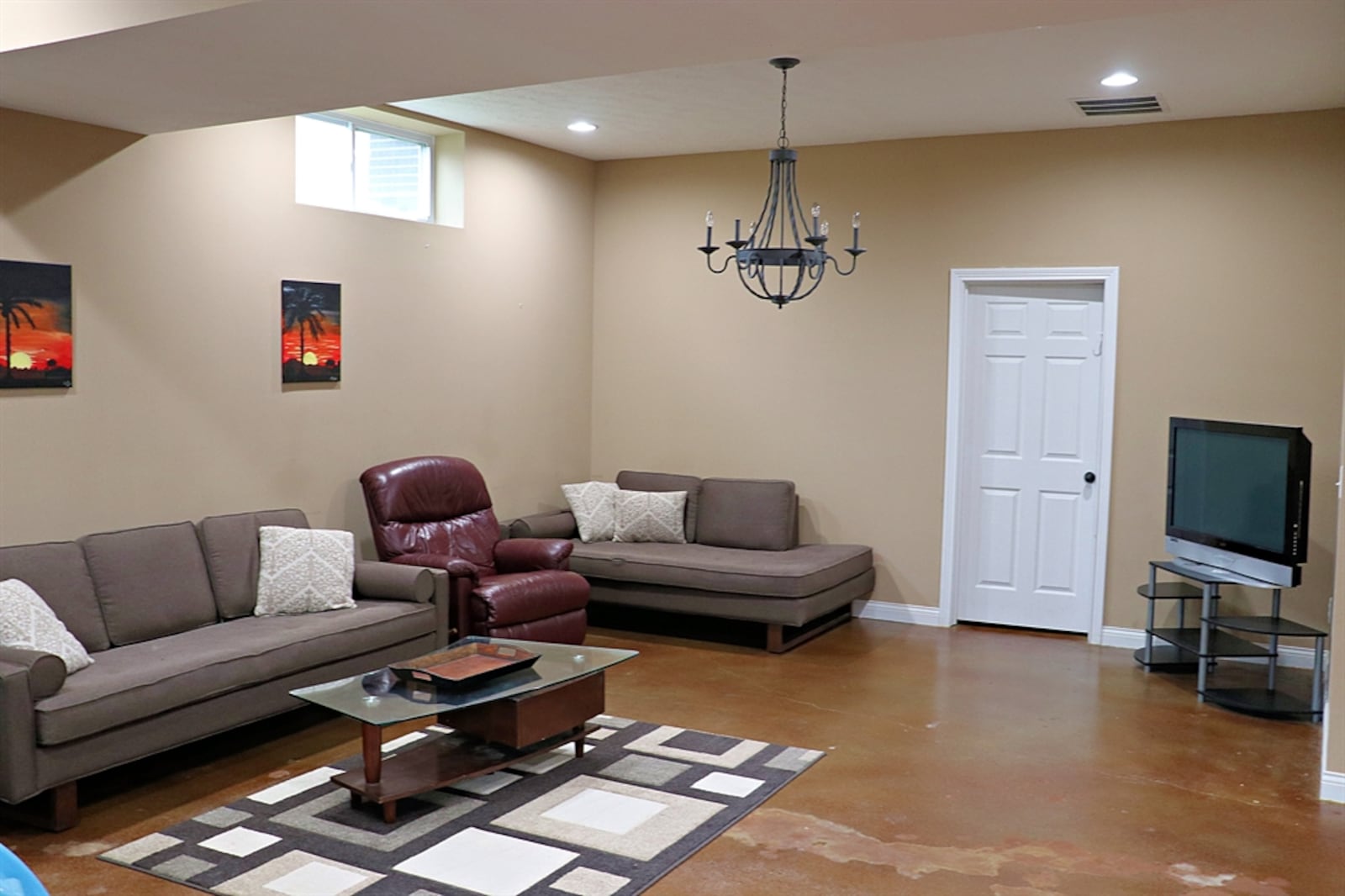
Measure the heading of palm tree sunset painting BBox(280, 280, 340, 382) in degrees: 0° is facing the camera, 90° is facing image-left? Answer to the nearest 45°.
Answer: approximately 315°

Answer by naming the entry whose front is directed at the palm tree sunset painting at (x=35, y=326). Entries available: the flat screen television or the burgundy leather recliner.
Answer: the flat screen television

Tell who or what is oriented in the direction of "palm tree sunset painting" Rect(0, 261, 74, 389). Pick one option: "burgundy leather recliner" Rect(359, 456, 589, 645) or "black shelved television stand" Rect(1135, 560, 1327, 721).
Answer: the black shelved television stand

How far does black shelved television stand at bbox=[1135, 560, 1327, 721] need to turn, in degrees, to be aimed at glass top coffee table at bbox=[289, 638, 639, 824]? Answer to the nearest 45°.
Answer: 0° — it already faces it

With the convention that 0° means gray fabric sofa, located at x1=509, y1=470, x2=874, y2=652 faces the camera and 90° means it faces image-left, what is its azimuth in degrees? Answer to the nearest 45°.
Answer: approximately 45°

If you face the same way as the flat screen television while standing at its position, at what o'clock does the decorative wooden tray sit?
The decorative wooden tray is roughly at 12 o'clock from the flat screen television.
